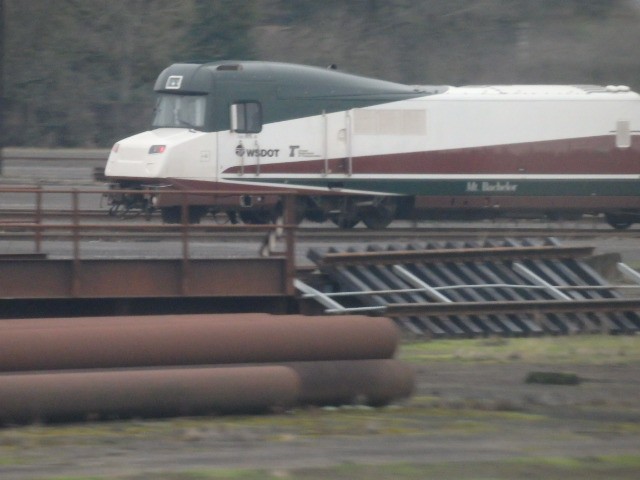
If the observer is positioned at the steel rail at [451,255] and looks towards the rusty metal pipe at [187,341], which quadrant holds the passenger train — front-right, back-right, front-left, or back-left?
back-right

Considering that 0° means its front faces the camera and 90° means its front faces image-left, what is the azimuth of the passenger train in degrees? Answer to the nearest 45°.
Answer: approximately 45°

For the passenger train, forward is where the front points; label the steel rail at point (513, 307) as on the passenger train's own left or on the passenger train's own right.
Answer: on the passenger train's own left

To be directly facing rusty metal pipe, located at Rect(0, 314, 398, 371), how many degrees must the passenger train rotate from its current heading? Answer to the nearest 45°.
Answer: approximately 45° to its left

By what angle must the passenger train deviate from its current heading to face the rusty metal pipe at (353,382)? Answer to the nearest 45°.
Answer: approximately 45° to its left
